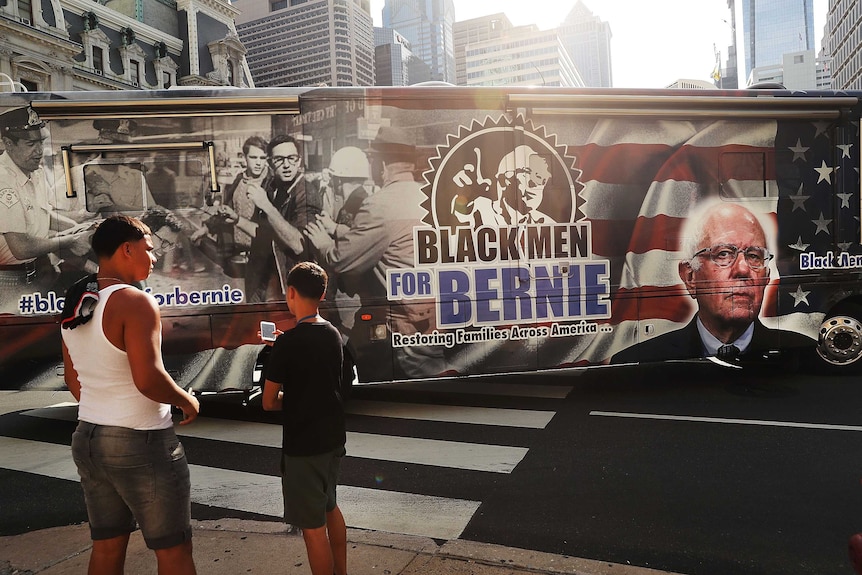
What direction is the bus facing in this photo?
to the viewer's right

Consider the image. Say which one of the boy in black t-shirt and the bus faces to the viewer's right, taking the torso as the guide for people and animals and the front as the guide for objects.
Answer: the bus

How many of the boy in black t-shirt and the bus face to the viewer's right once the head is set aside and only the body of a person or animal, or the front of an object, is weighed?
1

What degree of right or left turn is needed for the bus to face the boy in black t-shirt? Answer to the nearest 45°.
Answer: approximately 90° to its right

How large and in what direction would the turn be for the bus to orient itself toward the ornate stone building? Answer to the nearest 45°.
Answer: approximately 135° to its left

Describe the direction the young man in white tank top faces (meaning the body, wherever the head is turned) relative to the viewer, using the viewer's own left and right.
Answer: facing away from the viewer and to the right of the viewer

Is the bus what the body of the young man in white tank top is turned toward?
yes

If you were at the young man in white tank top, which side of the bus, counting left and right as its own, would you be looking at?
right

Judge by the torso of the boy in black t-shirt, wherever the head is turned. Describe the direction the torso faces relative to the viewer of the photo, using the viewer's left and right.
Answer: facing away from the viewer and to the left of the viewer

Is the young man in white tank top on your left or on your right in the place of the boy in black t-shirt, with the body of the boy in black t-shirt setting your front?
on your left

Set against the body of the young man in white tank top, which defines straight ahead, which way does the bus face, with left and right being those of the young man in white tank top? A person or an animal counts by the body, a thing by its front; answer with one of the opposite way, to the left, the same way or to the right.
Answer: to the right
